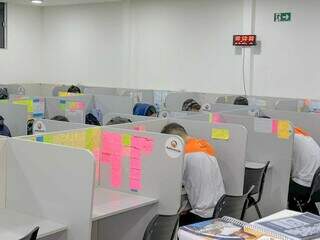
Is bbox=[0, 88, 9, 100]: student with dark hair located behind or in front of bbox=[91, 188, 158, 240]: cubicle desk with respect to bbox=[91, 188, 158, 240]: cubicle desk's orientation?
behind

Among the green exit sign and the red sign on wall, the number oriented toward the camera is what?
2

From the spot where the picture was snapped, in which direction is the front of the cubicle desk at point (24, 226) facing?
facing the viewer and to the right of the viewer

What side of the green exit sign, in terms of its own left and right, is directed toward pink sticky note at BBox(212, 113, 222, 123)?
front

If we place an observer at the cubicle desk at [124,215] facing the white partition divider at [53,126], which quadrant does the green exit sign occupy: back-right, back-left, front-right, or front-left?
front-right

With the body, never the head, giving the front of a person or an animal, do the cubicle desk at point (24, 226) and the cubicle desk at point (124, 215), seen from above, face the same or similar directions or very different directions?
same or similar directions

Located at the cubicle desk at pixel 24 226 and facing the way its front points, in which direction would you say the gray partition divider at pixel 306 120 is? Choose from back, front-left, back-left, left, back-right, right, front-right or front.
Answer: left

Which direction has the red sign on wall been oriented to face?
toward the camera

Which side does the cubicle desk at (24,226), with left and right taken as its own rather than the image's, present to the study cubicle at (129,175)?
left

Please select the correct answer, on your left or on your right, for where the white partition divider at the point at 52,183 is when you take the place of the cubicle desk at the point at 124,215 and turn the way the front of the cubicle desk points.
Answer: on your right

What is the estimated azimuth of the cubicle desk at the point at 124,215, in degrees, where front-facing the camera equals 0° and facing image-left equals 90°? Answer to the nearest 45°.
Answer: approximately 315°

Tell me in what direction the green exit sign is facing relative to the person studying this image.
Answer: facing the viewer

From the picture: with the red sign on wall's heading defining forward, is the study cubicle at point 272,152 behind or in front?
in front

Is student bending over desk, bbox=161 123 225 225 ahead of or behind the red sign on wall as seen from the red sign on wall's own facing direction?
ahead
